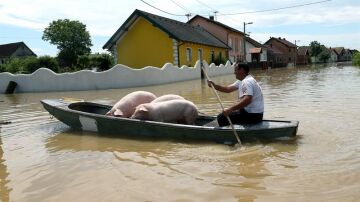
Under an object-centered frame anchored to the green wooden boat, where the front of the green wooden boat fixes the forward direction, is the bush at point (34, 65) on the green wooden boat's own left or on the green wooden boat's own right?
on the green wooden boat's own right

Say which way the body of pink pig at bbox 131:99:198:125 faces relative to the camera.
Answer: to the viewer's left

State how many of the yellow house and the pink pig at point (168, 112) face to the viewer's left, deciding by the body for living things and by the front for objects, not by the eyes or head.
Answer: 1

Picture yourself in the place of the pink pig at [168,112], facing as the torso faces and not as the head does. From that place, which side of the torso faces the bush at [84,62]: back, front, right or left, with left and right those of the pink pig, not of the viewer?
right

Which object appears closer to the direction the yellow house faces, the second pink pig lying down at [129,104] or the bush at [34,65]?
the second pink pig lying down

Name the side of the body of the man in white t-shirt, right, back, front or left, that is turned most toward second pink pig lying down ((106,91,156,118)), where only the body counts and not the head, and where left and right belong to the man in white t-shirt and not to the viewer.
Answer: front

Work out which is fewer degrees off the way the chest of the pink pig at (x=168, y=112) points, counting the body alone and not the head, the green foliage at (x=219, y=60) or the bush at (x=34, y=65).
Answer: the bush

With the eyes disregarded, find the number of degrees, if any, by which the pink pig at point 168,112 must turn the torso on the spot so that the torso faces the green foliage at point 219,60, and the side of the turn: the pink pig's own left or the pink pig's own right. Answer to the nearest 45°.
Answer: approximately 90° to the pink pig's own right

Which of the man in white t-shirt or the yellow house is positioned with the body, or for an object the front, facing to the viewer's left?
the man in white t-shirt

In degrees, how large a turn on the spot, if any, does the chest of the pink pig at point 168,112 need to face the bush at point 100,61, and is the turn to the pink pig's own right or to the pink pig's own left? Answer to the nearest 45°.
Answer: approximately 90° to the pink pig's own right

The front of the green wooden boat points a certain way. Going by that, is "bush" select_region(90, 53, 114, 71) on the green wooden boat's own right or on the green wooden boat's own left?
on the green wooden boat's own right

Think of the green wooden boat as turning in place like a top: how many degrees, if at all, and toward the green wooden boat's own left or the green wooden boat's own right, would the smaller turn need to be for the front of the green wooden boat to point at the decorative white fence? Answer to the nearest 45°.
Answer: approximately 90° to the green wooden boat's own right

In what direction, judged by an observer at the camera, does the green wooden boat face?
facing to the left of the viewer

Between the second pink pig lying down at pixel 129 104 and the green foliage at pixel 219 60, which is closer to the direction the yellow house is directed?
the second pink pig lying down

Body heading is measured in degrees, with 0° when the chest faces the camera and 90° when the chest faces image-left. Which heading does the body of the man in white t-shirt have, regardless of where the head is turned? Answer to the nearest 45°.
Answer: approximately 90°
